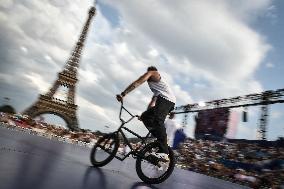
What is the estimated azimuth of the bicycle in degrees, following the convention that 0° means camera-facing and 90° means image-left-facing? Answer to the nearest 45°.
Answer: approximately 135°
